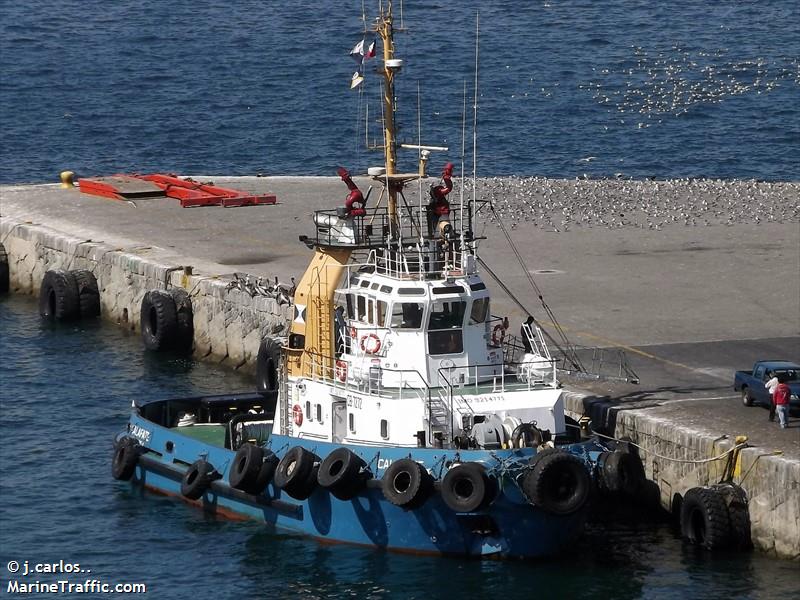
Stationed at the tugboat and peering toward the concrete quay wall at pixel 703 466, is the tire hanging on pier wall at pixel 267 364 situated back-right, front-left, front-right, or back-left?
back-left

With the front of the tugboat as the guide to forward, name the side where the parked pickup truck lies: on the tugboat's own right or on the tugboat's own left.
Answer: on the tugboat's own left

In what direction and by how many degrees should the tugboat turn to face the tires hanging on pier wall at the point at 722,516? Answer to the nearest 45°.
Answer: approximately 45° to its left

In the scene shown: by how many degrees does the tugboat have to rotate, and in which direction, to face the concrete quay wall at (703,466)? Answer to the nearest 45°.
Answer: approximately 45° to its left

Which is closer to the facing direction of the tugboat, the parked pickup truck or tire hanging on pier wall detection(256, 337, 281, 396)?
the parked pickup truck

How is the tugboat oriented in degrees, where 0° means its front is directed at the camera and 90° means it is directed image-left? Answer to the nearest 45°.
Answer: approximately 315°
